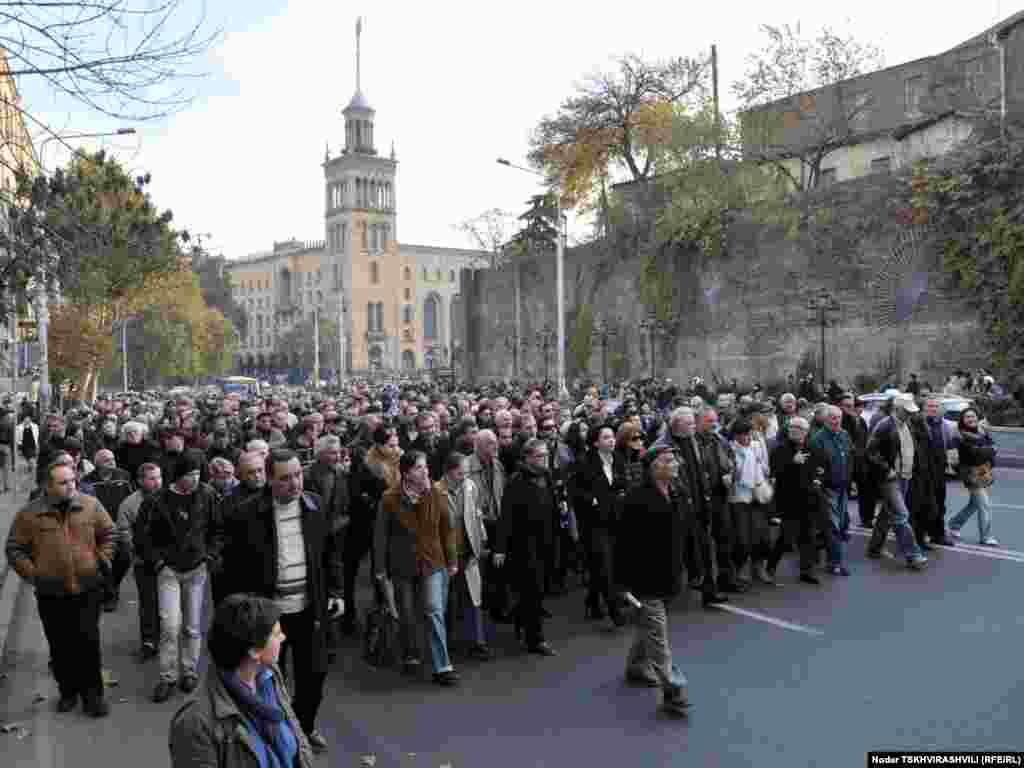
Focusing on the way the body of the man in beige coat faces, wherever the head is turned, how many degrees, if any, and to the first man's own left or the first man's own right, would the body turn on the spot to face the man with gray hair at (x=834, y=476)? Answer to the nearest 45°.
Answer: approximately 90° to the first man's own left

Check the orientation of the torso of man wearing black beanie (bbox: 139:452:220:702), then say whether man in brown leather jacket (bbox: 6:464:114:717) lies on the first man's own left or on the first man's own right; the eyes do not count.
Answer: on the first man's own right

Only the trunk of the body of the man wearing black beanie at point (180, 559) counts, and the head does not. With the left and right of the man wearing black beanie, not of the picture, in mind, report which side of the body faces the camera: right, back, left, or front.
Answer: front

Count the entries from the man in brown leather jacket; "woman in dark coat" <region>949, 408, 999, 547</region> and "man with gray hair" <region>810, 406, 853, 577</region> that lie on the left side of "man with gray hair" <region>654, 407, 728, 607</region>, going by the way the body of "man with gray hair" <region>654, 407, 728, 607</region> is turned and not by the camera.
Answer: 2

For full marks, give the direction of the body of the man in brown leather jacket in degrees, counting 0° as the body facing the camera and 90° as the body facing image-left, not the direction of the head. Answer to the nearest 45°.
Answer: approximately 0°

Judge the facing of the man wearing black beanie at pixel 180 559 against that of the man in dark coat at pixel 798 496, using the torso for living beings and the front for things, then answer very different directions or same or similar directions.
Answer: same or similar directions

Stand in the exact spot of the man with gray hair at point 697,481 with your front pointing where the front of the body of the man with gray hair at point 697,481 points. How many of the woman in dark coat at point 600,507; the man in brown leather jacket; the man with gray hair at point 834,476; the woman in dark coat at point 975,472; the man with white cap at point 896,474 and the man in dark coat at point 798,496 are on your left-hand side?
4

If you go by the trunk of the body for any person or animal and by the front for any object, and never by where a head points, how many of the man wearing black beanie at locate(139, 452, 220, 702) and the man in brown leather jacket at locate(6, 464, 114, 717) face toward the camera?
2

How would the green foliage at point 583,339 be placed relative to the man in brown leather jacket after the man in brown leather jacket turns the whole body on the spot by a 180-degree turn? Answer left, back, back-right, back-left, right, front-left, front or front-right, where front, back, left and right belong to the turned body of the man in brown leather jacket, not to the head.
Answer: front-right

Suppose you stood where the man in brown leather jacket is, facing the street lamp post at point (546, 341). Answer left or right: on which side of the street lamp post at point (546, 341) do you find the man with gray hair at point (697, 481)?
right

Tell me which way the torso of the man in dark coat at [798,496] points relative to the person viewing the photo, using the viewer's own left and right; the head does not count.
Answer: facing the viewer and to the right of the viewer

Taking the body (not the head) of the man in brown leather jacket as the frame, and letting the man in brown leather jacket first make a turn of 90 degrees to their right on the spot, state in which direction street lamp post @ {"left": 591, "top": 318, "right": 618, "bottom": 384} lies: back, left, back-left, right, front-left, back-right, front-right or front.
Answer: back-right

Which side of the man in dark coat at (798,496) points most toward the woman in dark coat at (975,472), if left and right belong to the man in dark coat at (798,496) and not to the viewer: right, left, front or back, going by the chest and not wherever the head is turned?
left

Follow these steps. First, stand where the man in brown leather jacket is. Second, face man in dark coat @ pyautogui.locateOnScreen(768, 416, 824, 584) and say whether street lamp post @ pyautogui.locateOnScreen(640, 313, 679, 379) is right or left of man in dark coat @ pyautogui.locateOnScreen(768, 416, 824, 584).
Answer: left
